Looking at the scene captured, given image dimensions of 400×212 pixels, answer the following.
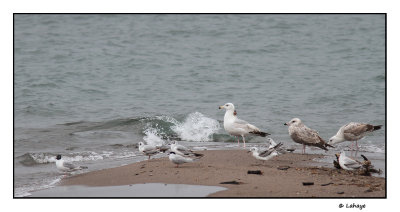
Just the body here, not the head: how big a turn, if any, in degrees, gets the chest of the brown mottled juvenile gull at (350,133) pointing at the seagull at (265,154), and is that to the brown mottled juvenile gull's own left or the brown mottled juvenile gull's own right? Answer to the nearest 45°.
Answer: approximately 45° to the brown mottled juvenile gull's own left

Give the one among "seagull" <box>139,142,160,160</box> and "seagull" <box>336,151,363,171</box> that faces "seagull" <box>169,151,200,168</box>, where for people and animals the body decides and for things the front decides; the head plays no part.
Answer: "seagull" <box>336,151,363,171</box>

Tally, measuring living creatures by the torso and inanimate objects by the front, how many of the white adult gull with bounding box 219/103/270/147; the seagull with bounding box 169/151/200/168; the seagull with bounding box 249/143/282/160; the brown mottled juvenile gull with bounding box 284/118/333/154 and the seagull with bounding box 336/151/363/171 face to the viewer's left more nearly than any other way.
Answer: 5

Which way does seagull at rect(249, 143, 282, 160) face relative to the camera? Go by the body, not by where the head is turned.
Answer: to the viewer's left

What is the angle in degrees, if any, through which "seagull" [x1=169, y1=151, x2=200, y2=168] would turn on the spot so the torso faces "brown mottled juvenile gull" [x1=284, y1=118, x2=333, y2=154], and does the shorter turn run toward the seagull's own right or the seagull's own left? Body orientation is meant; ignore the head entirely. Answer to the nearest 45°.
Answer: approximately 135° to the seagull's own right

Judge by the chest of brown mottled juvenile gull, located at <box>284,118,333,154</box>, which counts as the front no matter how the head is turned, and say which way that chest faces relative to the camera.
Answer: to the viewer's left

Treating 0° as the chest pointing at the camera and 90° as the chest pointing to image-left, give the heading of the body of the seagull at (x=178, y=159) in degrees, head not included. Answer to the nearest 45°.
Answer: approximately 90°

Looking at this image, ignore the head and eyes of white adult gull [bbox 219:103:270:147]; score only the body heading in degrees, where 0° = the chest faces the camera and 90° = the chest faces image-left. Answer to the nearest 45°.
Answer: approximately 90°

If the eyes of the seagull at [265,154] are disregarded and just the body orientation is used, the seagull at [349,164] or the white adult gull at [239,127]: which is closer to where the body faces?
the white adult gull

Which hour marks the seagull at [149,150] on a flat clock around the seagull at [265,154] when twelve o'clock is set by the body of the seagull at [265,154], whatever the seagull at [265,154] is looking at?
the seagull at [149,150] is roughly at 1 o'clock from the seagull at [265,154].

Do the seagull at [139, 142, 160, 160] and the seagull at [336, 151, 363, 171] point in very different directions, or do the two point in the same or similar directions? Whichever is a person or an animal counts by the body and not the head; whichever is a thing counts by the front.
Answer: same or similar directions

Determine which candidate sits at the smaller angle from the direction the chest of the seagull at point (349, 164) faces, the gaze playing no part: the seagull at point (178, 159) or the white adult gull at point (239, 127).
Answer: the seagull

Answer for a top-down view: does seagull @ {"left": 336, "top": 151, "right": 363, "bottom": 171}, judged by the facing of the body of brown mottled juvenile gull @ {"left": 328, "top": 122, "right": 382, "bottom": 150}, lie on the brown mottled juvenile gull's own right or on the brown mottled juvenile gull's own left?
on the brown mottled juvenile gull's own left
